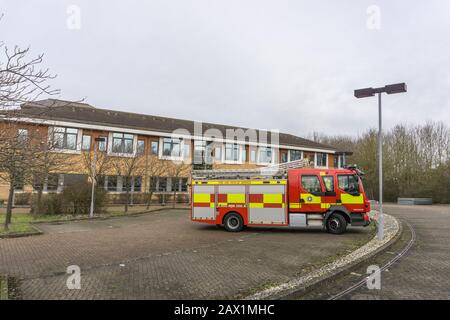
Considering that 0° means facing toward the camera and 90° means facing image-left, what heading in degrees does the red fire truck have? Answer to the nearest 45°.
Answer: approximately 270°

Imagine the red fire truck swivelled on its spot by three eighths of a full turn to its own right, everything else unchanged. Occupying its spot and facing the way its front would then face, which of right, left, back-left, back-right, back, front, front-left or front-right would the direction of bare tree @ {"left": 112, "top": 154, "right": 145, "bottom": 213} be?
right

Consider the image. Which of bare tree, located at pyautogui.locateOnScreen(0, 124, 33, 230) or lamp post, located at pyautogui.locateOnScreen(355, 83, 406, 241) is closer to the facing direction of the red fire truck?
the lamp post

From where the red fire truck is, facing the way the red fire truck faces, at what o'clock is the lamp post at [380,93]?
The lamp post is roughly at 1 o'clock from the red fire truck.

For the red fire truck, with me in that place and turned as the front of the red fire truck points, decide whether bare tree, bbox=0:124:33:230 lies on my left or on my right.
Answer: on my right
